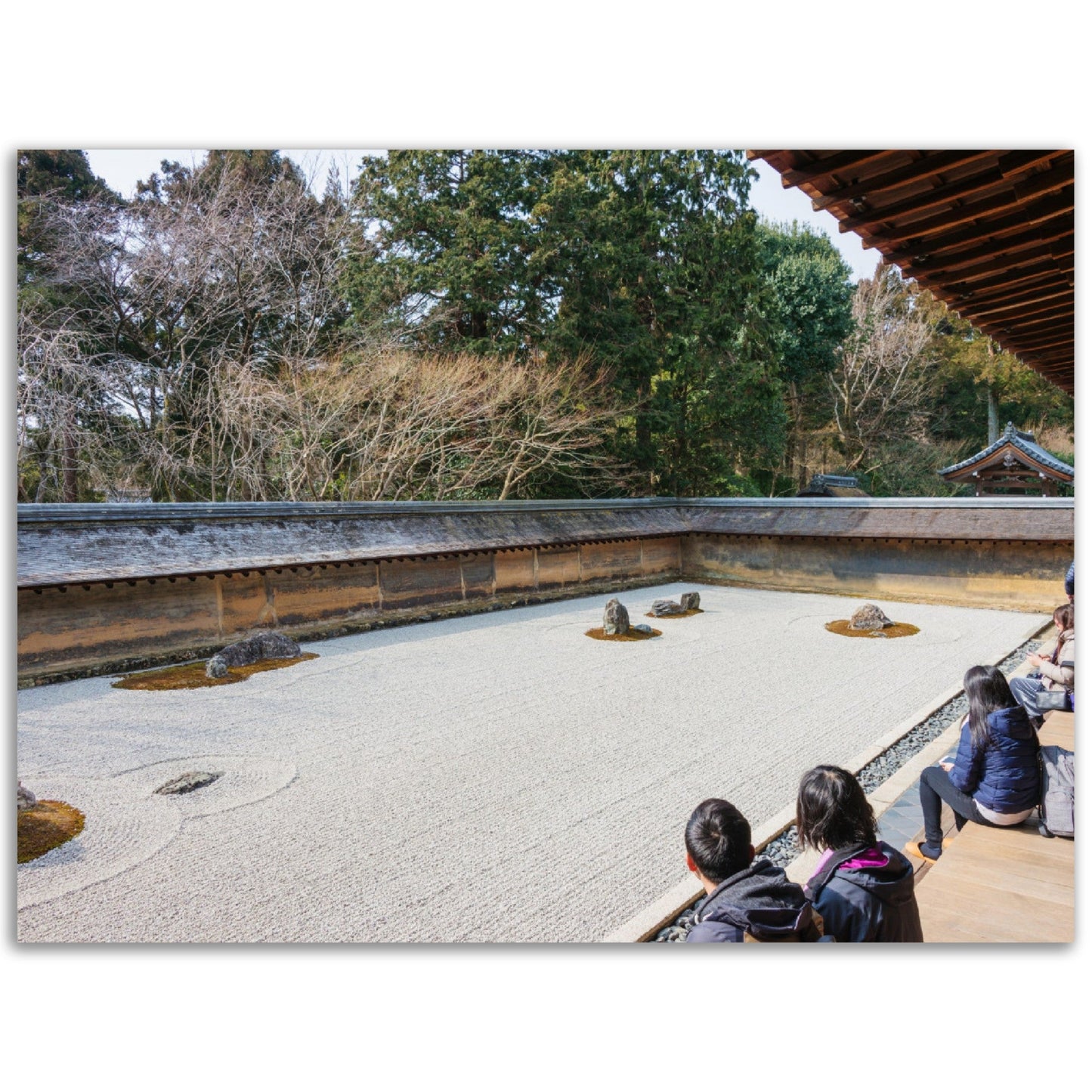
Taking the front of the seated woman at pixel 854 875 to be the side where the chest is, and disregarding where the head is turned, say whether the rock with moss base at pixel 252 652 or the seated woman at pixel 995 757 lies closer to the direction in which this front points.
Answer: the rock with moss base

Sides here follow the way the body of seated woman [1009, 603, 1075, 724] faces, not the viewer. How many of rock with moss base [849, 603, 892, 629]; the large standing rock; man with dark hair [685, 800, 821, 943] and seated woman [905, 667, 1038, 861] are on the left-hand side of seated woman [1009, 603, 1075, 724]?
2

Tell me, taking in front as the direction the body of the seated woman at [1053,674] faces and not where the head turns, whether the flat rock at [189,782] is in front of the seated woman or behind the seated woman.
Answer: in front

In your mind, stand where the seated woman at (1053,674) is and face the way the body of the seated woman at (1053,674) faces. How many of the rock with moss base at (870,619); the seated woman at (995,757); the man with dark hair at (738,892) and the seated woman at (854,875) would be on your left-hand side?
3

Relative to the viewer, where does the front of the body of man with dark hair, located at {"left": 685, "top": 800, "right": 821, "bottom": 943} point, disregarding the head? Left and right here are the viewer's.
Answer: facing away from the viewer and to the left of the viewer

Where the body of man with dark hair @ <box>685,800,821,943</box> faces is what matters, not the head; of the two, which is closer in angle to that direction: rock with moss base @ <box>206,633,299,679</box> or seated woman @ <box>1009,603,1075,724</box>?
the rock with moss base

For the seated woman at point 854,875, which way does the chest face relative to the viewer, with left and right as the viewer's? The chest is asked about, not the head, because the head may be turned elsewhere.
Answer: facing away from the viewer and to the left of the viewer

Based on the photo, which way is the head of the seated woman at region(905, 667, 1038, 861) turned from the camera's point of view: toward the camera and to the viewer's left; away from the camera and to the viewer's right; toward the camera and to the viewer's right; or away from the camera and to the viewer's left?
away from the camera and to the viewer's left

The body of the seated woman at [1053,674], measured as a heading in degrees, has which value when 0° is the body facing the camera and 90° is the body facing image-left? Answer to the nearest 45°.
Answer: approximately 90°

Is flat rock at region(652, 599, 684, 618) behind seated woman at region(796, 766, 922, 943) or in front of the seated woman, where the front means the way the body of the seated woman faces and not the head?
in front
